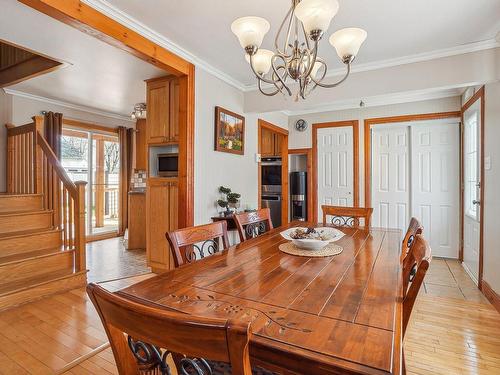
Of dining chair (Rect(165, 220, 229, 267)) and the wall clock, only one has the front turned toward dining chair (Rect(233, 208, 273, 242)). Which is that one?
the wall clock

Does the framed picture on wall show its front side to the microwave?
no

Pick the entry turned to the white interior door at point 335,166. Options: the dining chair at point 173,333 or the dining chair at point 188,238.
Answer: the dining chair at point 173,333

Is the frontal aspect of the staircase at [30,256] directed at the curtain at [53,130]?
no

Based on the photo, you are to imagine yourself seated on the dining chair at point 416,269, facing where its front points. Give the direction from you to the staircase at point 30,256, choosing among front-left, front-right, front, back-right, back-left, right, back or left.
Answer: front

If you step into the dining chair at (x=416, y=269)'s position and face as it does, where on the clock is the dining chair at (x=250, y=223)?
the dining chair at (x=250, y=223) is roughly at 1 o'clock from the dining chair at (x=416, y=269).

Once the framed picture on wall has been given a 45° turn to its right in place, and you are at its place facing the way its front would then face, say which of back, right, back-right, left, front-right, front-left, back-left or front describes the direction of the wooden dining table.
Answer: front

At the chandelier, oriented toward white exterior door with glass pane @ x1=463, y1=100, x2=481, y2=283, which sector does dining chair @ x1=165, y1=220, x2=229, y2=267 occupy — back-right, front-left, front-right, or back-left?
back-left

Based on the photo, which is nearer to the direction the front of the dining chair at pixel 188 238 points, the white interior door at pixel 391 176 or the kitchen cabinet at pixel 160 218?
the white interior door

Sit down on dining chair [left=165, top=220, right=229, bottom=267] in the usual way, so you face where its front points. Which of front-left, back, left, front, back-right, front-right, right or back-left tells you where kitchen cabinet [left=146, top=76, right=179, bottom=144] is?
back-left

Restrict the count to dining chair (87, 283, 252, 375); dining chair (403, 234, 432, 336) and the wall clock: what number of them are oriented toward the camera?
1

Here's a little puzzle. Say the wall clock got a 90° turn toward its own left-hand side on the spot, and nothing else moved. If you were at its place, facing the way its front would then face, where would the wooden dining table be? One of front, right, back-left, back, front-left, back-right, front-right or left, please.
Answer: right

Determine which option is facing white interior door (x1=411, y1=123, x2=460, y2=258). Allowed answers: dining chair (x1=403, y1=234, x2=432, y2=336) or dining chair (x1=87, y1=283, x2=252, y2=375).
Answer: dining chair (x1=87, y1=283, x2=252, y2=375)

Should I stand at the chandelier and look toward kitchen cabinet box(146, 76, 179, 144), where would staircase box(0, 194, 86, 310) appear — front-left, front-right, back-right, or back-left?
front-left

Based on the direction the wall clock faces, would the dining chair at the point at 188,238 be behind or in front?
in front

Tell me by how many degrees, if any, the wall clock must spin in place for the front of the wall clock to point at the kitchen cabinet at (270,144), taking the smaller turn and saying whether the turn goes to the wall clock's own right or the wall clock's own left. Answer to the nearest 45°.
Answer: approximately 90° to the wall clock's own right

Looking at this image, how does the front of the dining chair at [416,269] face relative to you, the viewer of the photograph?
facing to the left of the viewer

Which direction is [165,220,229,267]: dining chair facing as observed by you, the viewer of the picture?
facing the viewer and to the right of the viewer
